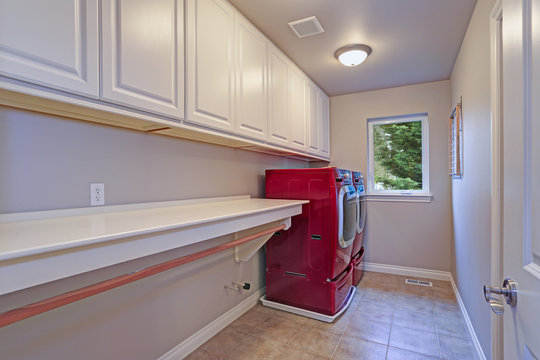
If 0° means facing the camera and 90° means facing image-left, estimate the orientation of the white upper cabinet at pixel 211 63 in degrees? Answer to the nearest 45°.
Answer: approximately 315°

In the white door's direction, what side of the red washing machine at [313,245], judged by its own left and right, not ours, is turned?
right

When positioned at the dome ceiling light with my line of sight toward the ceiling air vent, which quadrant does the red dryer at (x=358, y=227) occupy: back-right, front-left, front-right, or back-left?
back-right

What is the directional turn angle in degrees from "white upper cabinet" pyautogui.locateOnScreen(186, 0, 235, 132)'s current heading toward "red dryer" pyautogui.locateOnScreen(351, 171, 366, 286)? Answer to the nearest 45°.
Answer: approximately 90° to its left

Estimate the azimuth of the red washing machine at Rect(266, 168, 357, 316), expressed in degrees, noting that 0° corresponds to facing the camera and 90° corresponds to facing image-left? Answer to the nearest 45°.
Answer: approximately 270°
